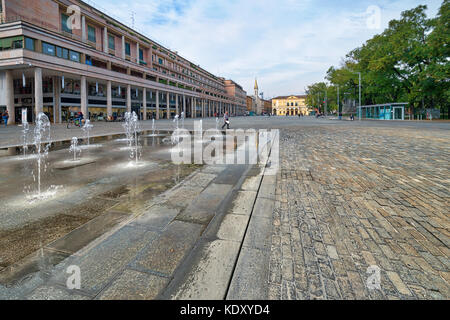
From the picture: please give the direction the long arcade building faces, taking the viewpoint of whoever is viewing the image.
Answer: facing the viewer and to the right of the viewer

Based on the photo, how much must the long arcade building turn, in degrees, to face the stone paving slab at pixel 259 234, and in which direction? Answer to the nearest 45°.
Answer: approximately 45° to its right

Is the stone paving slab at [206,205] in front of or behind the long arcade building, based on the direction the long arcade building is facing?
in front

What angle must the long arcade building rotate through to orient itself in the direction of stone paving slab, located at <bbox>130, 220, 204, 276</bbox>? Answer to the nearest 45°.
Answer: approximately 45° to its right

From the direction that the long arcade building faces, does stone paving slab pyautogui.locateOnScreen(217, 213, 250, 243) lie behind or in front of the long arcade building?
in front

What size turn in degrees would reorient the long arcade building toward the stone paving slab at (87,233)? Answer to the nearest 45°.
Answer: approximately 45° to its right

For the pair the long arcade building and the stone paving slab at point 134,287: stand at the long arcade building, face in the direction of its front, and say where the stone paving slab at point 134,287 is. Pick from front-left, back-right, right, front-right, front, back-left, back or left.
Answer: front-right
